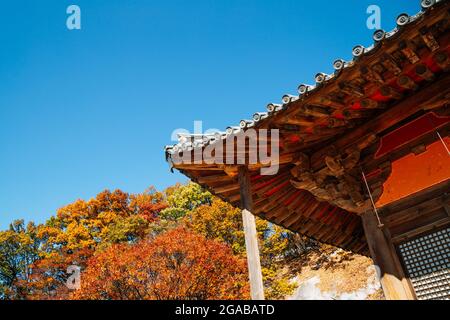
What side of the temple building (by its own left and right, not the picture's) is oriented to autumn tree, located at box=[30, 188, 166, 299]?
right

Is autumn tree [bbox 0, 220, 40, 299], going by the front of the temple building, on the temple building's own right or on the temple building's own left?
on the temple building's own right

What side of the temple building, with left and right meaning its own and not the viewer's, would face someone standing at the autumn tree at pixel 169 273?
right

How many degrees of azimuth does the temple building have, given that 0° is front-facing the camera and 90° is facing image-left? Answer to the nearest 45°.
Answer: approximately 45°
